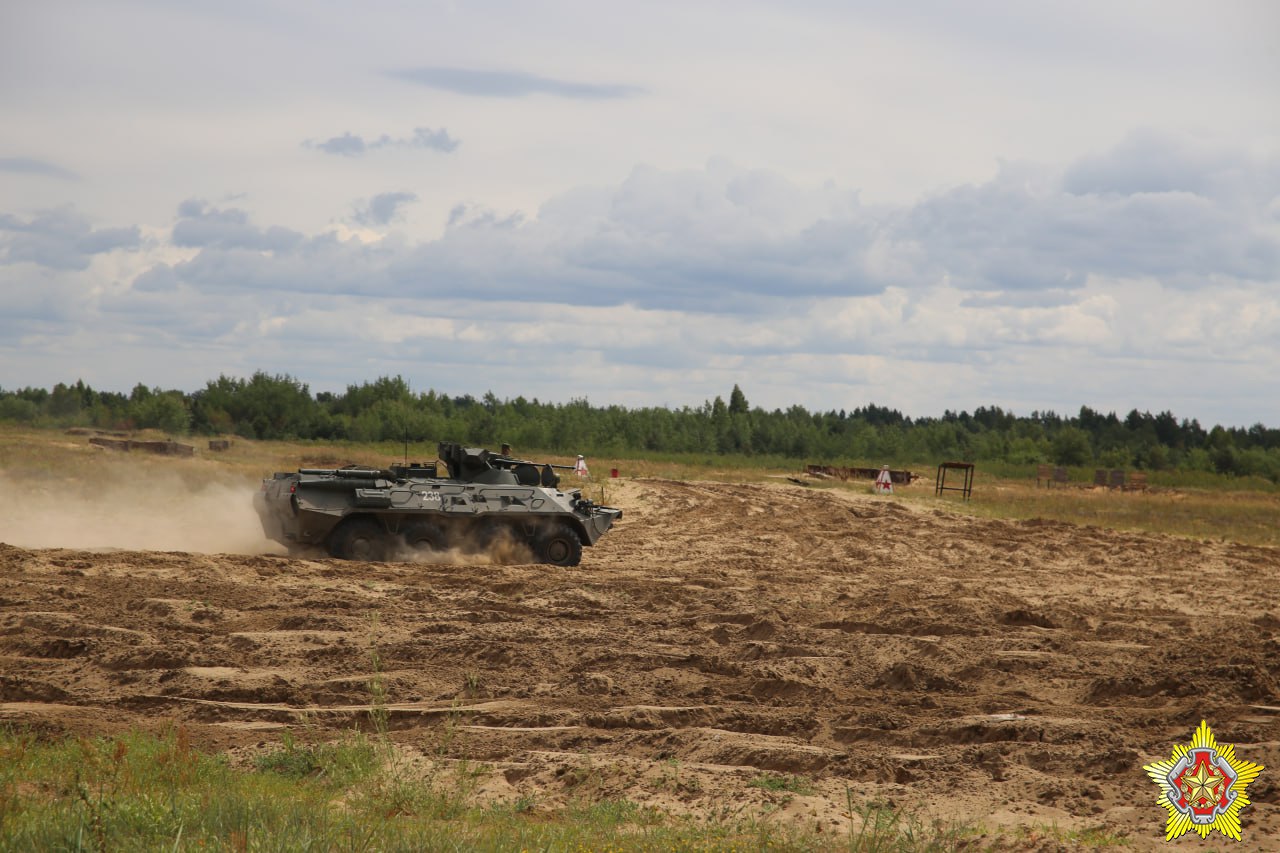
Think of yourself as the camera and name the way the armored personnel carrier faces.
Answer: facing to the right of the viewer
